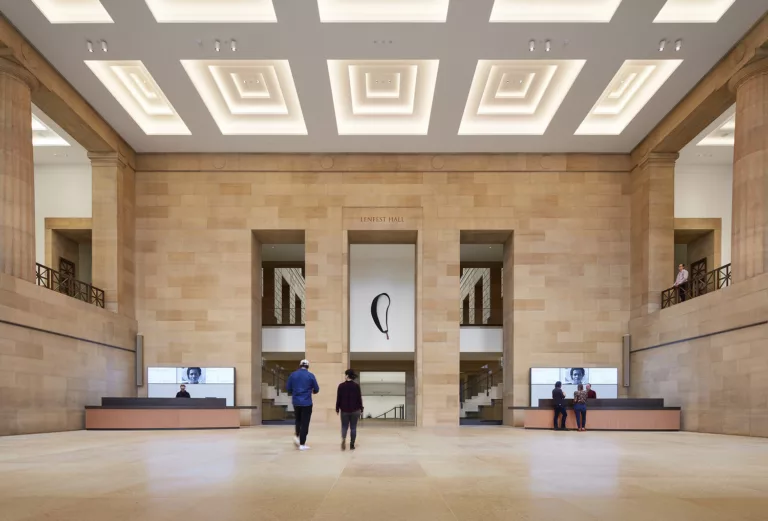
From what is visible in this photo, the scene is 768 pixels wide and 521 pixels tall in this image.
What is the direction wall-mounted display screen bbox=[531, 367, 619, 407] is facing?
toward the camera

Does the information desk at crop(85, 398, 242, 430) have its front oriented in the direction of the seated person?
no

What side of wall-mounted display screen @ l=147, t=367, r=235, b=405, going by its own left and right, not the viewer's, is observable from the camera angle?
front

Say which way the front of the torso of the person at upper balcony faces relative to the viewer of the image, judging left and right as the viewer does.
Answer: facing the viewer and to the left of the viewer

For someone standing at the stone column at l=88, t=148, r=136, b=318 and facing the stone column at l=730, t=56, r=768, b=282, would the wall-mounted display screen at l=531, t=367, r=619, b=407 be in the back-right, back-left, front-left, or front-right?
front-left

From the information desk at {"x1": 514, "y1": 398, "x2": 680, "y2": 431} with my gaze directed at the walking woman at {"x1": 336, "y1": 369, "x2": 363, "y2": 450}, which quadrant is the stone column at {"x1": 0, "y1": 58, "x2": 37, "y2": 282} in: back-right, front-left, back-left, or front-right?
front-right

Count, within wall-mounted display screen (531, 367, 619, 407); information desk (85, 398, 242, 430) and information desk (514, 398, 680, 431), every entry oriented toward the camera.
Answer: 3

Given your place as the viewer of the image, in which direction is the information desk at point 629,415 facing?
facing the viewer

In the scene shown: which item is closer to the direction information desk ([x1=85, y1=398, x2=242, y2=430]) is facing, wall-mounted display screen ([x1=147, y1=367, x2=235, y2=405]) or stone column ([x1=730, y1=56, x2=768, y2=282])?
the stone column

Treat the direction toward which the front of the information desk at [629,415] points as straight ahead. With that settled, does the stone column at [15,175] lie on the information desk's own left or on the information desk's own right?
on the information desk's own right
